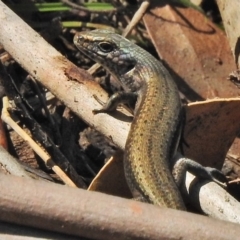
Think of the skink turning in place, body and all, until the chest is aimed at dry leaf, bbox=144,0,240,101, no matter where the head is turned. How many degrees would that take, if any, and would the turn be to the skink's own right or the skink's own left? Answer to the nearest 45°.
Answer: approximately 45° to the skink's own right

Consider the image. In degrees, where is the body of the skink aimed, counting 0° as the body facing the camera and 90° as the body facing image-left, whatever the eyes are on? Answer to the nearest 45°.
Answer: approximately 135°
